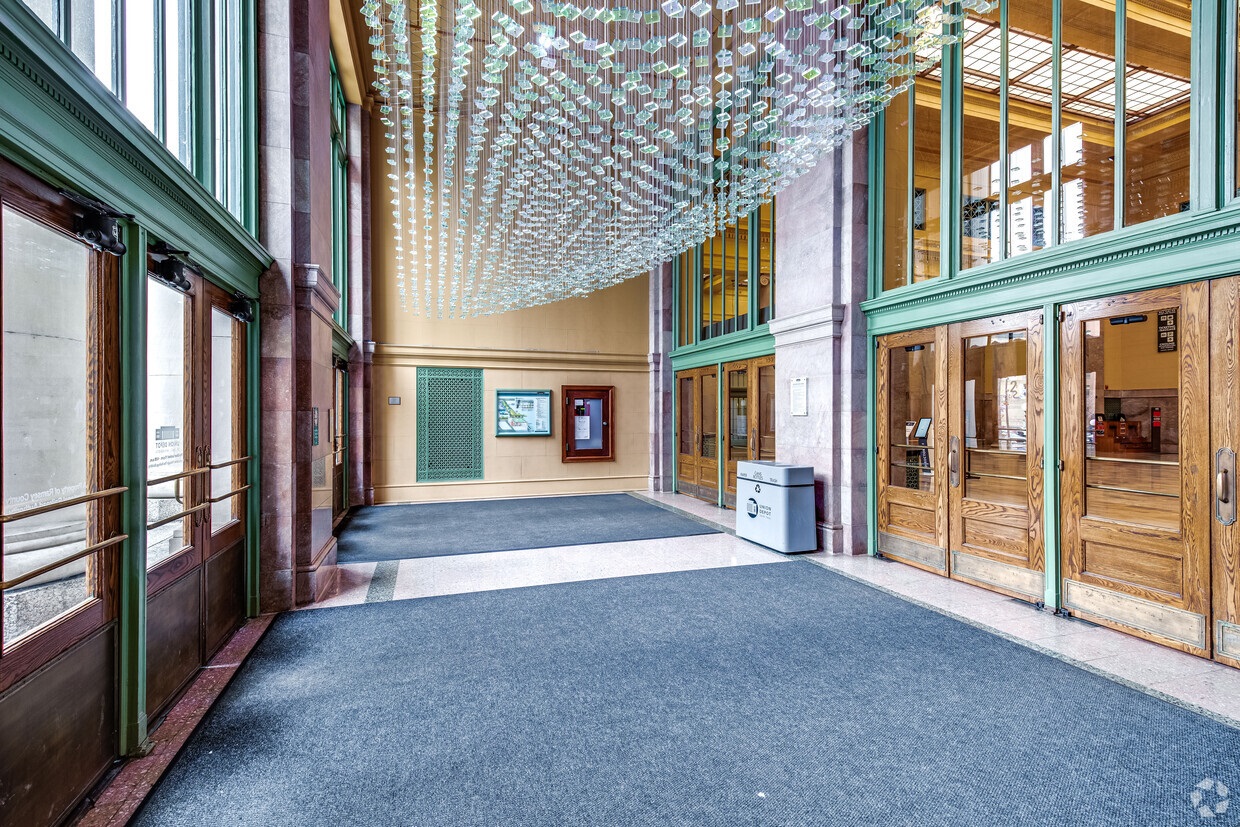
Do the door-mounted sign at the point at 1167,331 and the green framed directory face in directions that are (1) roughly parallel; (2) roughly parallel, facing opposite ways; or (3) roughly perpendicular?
roughly perpendicular

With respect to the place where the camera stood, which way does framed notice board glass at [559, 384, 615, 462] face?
facing the viewer

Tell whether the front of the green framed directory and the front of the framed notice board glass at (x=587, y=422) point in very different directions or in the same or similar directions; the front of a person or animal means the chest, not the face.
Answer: same or similar directions

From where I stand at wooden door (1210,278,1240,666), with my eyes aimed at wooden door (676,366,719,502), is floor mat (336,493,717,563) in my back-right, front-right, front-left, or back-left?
front-left

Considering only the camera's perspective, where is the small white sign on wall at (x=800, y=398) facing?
facing the viewer and to the left of the viewer

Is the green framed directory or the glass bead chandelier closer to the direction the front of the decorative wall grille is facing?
the glass bead chandelier

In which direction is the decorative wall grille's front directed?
toward the camera

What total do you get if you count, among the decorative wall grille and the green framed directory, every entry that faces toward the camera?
2

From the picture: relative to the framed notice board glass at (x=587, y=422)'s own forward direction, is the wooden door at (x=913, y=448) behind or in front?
in front

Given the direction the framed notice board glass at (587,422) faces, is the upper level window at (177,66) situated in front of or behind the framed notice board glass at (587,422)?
in front

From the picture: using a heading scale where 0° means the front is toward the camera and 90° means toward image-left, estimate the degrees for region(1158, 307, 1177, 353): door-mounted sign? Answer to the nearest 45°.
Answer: approximately 45°

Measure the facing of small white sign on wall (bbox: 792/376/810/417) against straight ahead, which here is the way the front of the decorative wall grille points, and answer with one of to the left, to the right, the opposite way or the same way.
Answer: to the right

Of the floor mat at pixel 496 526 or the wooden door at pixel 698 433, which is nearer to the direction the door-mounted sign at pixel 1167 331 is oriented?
the floor mat

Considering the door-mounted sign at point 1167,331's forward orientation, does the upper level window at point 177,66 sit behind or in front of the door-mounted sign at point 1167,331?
in front

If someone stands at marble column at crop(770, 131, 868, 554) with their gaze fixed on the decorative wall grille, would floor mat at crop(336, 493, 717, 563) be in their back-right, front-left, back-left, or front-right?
front-left

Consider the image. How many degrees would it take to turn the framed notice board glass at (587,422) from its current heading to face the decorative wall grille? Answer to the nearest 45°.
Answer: approximately 90° to its right

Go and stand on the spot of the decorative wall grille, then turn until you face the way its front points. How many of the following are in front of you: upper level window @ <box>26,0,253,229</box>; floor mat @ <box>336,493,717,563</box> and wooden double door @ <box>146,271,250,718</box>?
3

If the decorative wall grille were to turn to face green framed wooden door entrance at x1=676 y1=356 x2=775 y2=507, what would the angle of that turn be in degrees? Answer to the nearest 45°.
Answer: approximately 45° to its left
